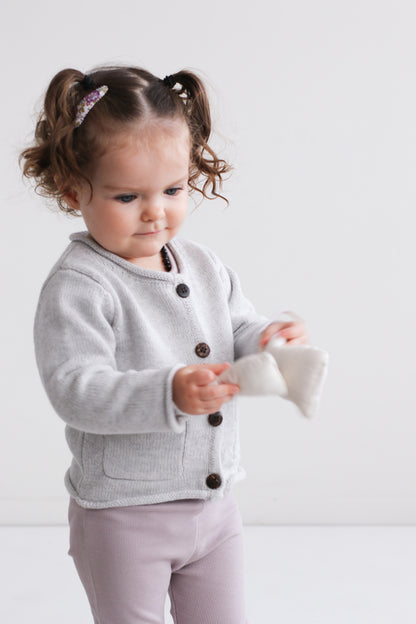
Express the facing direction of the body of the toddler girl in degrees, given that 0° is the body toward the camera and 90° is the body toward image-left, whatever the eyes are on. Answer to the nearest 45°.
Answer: approximately 315°

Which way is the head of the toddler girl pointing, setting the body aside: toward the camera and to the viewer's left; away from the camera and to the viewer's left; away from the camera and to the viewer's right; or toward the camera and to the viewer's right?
toward the camera and to the viewer's right
